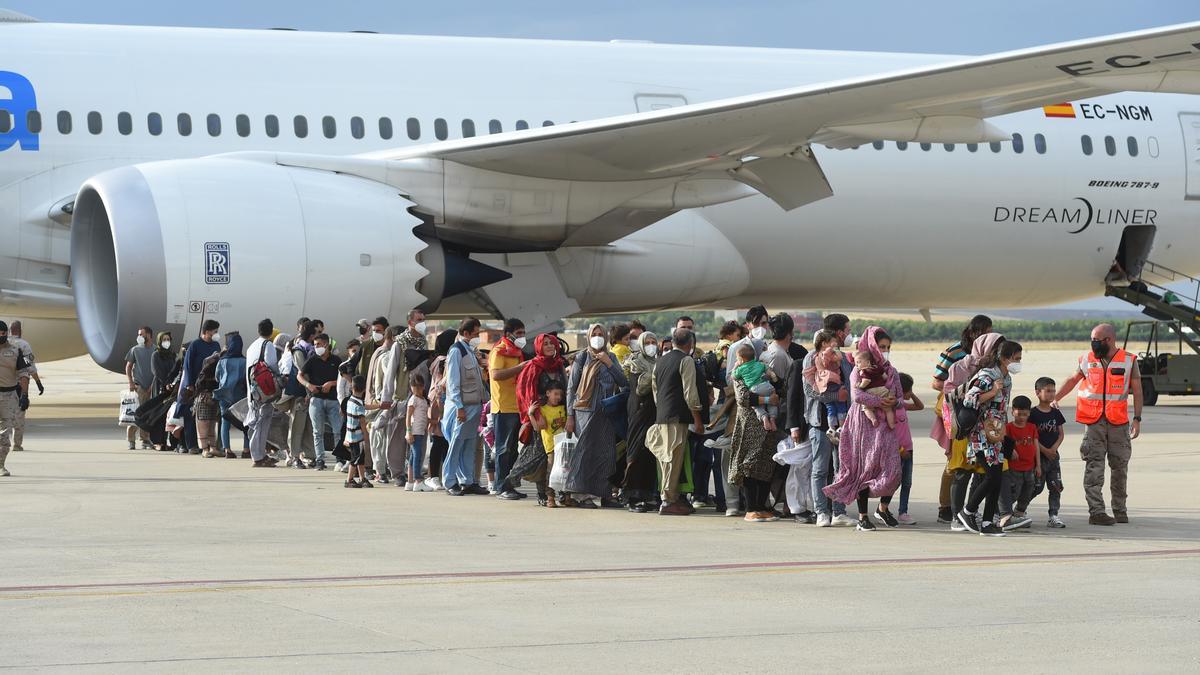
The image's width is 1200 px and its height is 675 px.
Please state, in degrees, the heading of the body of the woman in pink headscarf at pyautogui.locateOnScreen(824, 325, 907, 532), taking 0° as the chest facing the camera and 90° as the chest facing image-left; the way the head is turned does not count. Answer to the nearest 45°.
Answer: approximately 315°

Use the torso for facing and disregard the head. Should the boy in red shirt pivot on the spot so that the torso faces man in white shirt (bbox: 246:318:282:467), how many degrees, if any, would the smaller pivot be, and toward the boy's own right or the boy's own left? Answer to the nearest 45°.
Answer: approximately 90° to the boy's own right

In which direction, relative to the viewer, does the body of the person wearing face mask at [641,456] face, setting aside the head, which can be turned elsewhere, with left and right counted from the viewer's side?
facing the viewer and to the right of the viewer

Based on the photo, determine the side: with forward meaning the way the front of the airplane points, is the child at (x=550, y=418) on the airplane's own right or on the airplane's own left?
on the airplane's own left

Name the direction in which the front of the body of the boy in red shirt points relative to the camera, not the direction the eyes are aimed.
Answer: toward the camera

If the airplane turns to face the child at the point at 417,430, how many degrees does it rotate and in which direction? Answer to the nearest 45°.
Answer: approximately 90° to its left

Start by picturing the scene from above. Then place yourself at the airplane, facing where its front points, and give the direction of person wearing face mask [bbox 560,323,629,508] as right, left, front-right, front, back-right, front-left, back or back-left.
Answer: left

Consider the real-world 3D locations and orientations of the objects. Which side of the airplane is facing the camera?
left

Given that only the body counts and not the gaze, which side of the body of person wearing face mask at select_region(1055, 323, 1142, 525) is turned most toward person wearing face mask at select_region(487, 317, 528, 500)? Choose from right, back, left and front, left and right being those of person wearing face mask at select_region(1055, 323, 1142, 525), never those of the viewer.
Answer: right

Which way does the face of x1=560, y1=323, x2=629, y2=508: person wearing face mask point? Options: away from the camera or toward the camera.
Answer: toward the camera

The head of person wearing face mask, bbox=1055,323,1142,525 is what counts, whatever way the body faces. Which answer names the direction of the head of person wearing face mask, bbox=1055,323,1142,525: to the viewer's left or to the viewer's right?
to the viewer's left

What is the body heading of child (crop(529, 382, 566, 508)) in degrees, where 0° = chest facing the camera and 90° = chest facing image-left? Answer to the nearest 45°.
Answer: approximately 315°
